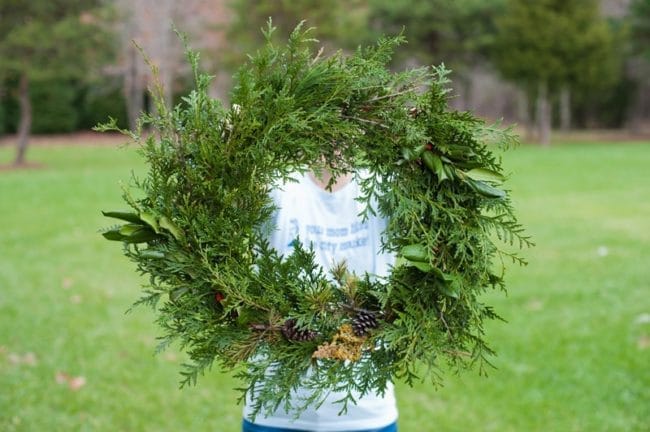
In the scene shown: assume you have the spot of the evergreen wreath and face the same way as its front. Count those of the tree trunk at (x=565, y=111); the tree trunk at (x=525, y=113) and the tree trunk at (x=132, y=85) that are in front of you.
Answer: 0

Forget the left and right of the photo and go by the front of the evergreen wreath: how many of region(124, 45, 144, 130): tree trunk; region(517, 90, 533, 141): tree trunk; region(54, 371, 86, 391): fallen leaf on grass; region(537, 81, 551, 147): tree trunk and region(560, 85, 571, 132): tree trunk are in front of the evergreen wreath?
0

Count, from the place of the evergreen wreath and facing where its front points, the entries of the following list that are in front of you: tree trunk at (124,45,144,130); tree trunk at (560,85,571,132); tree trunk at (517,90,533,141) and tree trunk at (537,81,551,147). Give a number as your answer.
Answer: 0

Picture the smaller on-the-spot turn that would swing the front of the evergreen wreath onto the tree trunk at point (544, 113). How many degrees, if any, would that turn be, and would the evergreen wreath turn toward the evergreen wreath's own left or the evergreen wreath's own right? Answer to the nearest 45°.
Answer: approximately 180°

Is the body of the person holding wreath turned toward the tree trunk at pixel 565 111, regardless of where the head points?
no

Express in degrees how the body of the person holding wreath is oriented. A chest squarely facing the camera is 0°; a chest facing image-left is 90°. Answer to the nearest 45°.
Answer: approximately 0°

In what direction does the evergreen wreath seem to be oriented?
toward the camera

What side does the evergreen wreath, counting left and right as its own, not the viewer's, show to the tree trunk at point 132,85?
back

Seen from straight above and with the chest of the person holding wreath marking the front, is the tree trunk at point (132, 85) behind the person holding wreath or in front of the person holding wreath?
behind

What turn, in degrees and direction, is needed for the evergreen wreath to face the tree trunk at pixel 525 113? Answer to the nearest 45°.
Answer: approximately 180°

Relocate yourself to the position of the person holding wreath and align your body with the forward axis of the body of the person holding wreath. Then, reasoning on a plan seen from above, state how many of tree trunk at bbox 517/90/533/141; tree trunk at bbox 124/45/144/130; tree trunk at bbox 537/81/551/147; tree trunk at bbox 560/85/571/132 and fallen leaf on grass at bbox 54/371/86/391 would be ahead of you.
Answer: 0
